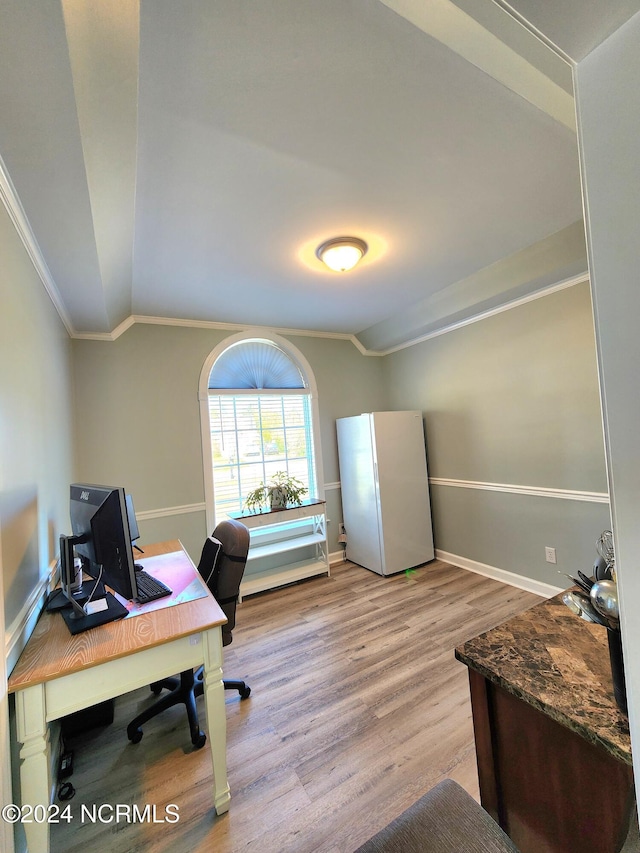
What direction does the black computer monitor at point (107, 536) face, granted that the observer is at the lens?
facing away from the viewer and to the right of the viewer

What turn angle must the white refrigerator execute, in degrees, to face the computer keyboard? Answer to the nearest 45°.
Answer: approximately 90° to its right

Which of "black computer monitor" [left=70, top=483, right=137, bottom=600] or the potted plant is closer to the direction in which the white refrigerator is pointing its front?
the black computer monitor

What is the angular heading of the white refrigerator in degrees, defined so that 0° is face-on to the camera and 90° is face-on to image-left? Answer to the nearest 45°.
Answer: approximately 315°

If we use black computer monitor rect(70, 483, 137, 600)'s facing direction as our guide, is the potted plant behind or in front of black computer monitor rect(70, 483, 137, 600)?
in front
